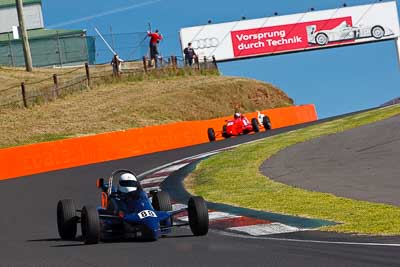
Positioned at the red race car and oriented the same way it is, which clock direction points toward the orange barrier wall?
The orange barrier wall is roughly at 12 o'clock from the red race car.

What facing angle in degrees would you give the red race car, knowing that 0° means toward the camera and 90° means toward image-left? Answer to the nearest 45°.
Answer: approximately 45°

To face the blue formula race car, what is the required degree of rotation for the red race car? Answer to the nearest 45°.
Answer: approximately 45° to its left
